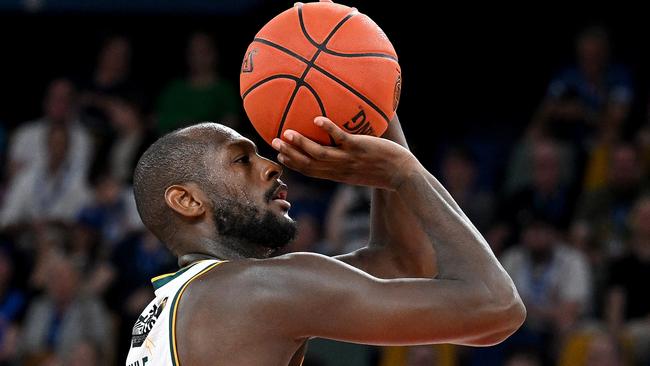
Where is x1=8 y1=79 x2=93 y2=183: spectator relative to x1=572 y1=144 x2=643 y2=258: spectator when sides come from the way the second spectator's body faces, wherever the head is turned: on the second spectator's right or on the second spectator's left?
on the second spectator's right

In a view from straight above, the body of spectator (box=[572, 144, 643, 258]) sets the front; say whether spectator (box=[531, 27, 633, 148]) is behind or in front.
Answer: behind

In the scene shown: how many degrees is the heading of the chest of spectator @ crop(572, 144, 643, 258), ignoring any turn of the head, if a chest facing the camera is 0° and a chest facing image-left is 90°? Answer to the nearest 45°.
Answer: approximately 0°

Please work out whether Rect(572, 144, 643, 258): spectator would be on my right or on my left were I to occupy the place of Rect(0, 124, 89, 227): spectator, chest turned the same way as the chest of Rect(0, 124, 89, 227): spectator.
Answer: on my left

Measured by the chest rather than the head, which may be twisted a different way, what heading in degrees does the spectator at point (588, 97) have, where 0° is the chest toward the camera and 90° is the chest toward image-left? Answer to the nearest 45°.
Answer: approximately 0°

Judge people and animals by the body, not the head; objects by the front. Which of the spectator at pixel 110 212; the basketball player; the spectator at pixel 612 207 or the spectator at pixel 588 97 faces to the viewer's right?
the basketball player

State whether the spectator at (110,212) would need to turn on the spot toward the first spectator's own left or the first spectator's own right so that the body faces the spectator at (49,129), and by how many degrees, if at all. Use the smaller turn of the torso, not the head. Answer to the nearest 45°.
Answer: approximately 135° to the first spectator's own right

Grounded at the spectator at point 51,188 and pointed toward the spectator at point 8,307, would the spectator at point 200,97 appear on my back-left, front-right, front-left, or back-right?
back-left

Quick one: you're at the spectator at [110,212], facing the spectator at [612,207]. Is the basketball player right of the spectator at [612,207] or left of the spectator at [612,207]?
right

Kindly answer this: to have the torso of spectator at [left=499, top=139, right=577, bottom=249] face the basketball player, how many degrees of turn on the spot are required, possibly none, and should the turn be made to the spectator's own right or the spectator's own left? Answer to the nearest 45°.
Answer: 0° — they already face them

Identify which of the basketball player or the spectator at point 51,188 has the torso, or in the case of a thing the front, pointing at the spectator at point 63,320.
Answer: the spectator at point 51,188
